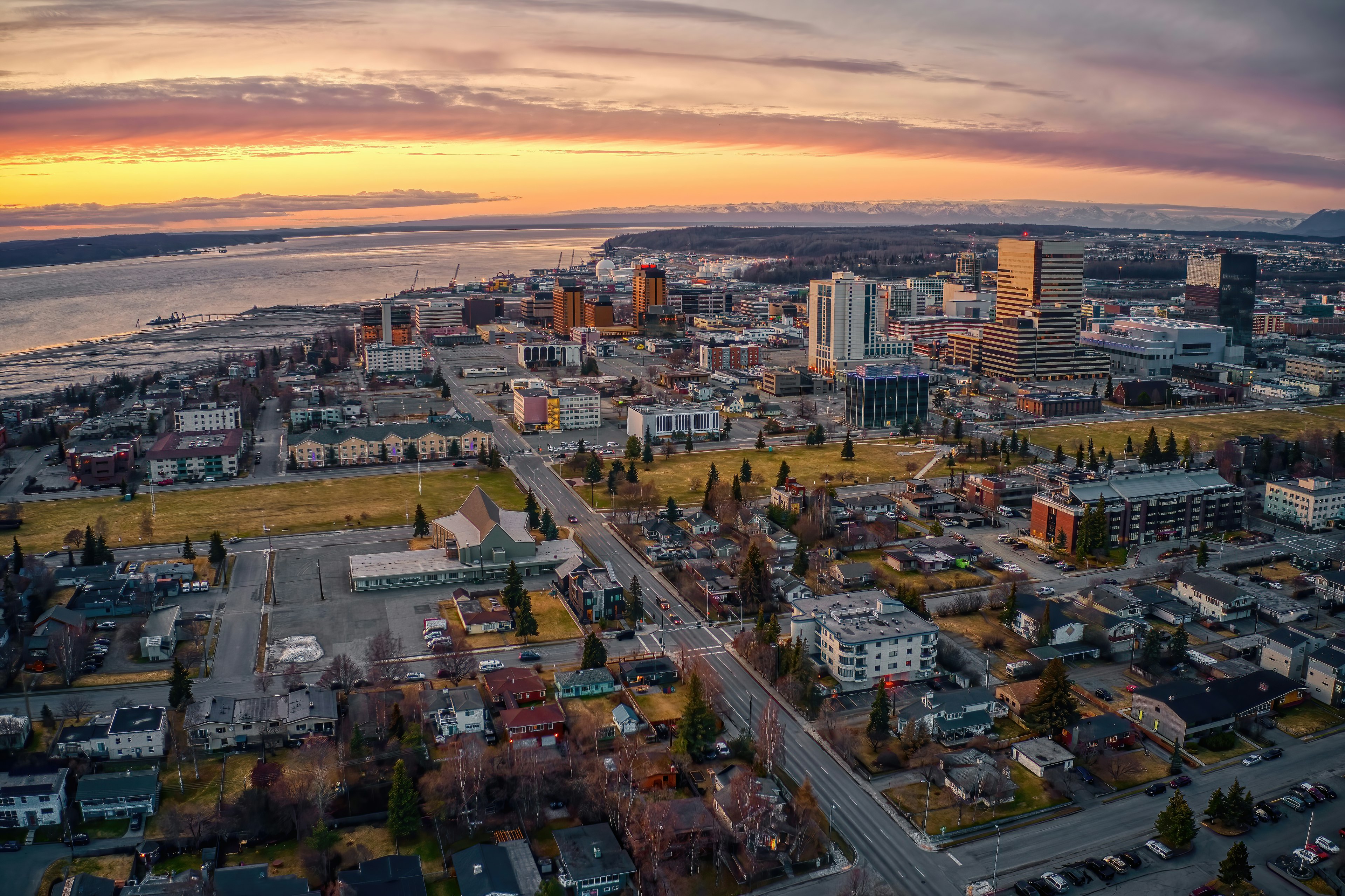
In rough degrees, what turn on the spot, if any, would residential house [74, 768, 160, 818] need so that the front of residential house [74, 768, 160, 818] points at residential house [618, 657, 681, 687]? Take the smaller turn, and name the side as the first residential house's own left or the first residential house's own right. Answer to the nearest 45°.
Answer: approximately 90° to the first residential house's own left

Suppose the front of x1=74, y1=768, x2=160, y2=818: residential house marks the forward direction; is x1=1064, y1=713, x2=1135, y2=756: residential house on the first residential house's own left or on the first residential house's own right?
on the first residential house's own left

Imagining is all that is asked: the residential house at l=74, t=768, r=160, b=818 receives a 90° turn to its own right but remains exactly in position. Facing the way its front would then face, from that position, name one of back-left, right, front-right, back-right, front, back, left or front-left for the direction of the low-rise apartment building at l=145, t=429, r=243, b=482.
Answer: right

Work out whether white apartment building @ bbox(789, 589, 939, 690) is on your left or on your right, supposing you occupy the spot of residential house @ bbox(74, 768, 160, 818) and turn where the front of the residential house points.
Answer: on your left

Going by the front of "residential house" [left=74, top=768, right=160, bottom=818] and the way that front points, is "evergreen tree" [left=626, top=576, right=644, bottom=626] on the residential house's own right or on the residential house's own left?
on the residential house's own left

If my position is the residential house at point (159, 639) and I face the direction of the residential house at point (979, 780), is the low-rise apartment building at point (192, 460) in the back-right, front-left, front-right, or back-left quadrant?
back-left

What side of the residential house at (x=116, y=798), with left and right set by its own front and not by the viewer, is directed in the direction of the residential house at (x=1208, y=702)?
left

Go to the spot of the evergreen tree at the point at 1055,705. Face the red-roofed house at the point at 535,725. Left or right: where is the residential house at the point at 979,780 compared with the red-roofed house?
left

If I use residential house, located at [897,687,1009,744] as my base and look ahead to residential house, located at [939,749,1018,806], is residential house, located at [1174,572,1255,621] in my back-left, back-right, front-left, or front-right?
back-left

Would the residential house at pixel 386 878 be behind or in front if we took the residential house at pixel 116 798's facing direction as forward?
in front

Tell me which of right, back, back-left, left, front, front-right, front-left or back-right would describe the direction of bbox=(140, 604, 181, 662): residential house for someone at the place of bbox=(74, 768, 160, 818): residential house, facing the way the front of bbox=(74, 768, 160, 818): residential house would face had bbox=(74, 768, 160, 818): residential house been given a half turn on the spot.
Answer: front

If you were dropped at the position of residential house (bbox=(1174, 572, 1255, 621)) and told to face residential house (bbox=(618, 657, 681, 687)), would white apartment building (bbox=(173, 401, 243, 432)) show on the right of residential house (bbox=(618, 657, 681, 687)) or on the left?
right

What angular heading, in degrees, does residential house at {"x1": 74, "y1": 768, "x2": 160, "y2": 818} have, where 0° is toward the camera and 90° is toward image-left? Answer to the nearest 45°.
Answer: approximately 0°

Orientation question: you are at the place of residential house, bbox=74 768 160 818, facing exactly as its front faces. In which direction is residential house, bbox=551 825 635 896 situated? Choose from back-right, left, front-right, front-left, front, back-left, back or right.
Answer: front-left
